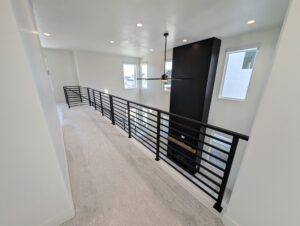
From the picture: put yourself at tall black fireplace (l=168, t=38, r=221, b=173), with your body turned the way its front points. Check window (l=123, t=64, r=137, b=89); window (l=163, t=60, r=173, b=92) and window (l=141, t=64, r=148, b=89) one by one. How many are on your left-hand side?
0

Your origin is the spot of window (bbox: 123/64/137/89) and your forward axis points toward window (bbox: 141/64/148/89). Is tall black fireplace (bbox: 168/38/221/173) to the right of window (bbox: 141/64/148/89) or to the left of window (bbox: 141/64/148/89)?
right

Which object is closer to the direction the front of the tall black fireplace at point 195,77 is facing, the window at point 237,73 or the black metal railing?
the black metal railing

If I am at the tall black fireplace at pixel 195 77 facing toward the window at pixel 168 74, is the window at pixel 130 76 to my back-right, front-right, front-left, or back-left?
front-left

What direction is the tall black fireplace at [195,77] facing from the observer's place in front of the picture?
facing the viewer and to the left of the viewer

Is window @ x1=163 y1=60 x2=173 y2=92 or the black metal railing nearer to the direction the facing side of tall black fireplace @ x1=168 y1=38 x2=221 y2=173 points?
the black metal railing

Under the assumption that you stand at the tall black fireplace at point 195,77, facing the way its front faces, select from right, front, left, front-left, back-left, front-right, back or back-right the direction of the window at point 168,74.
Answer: right

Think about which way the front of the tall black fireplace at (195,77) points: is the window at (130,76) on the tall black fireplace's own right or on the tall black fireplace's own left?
on the tall black fireplace's own right

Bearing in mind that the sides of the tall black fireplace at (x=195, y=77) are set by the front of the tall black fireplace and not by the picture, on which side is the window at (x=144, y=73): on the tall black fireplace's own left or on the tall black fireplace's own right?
on the tall black fireplace's own right
